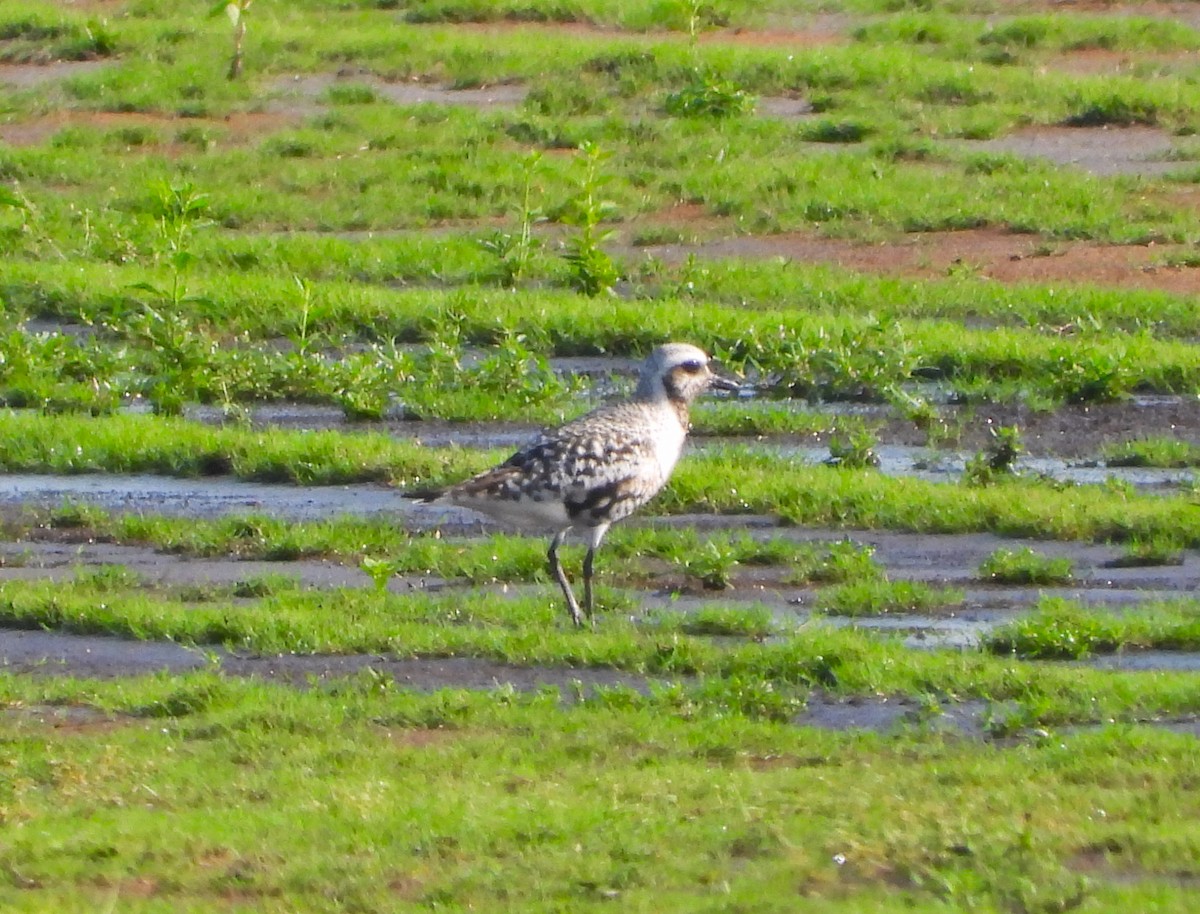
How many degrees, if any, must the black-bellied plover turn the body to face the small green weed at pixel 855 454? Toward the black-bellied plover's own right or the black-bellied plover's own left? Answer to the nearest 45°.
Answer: approximately 45° to the black-bellied plover's own left

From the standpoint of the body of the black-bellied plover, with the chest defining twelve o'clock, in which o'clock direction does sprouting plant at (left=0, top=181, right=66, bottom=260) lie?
The sprouting plant is roughly at 8 o'clock from the black-bellied plover.

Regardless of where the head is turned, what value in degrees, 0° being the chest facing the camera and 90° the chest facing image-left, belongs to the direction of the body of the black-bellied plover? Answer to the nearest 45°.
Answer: approximately 270°

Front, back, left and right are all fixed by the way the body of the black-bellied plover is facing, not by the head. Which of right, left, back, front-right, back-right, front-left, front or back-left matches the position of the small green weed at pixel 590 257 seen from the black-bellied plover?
left

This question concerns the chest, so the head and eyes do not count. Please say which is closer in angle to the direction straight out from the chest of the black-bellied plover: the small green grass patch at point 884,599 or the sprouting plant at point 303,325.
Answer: the small green grass patch

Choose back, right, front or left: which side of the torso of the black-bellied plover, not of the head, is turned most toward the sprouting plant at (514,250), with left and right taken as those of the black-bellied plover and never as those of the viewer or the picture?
left

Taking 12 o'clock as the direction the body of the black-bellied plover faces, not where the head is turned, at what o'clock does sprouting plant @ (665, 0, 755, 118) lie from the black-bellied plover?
The sprouting plant is roughly at 9 o'clock from the black-bellied plover.

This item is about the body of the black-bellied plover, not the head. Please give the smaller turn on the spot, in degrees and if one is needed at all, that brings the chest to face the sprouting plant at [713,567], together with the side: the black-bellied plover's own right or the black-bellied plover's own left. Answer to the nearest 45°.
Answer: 0° — it already faces it

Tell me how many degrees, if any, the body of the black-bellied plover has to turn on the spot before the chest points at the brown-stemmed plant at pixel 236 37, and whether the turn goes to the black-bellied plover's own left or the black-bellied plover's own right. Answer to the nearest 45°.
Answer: approximately 90° to the black-bellied plover's own left

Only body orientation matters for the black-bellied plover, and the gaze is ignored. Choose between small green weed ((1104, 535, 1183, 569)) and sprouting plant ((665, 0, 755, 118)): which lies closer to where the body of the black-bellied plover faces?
the small green weed

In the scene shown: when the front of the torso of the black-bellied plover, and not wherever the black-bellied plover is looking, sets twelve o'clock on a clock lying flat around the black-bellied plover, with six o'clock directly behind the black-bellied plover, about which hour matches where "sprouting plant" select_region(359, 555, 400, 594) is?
The sprouting plant is roughly at 6 o'clock from the black-bellied plover.

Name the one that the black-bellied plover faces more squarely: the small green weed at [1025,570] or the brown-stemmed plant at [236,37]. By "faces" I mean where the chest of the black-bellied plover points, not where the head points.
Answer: the small green weed

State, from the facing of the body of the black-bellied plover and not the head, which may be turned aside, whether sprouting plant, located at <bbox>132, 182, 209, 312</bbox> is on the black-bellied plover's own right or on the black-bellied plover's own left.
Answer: on the black-bellied plover's own left

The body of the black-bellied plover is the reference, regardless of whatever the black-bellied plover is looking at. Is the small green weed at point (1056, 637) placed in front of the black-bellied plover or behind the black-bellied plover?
in front

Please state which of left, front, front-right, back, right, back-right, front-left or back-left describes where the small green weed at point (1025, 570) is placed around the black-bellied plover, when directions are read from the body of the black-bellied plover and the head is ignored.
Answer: front
